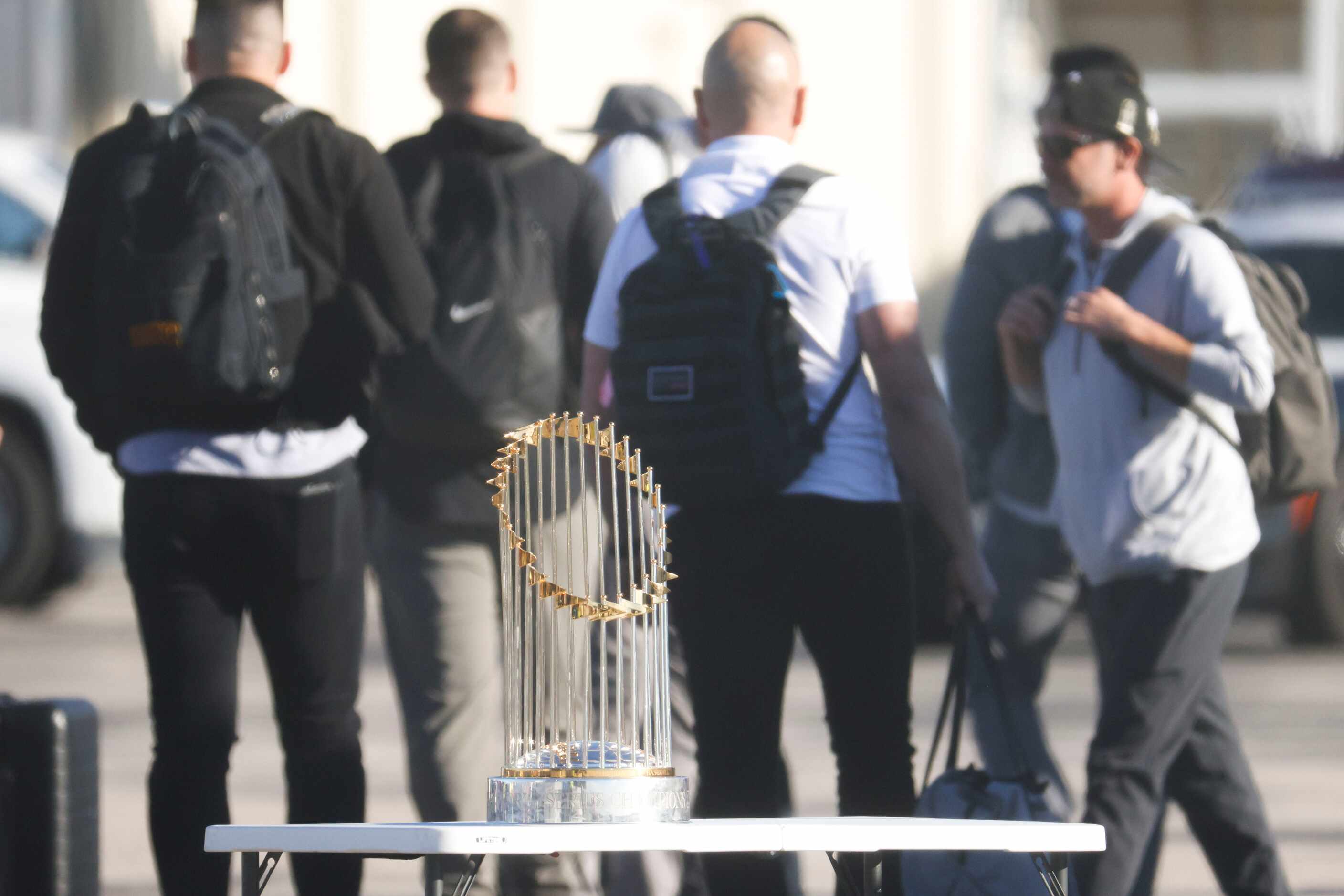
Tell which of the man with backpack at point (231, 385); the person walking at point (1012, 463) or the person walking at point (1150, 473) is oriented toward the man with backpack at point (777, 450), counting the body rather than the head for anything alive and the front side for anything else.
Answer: the person walking at point (1150, 473)

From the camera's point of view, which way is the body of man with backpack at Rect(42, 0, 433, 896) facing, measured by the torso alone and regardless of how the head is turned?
away from the camera

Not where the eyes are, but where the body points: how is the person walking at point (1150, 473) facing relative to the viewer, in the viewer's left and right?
facing the viewer and to the left of the viewer

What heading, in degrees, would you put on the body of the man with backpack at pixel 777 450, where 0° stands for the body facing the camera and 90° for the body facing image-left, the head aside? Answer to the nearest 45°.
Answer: approximately 180°

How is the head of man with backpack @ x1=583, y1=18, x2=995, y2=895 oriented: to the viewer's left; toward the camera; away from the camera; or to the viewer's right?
away from the camera

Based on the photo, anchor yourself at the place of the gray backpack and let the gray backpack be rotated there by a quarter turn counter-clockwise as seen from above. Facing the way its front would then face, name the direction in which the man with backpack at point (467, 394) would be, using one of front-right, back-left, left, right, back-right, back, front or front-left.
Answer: left

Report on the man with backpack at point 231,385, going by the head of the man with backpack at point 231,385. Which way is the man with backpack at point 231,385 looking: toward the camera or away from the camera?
away from the camera

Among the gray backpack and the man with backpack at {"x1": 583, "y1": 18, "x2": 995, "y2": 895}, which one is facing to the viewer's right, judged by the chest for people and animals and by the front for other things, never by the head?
the gray backpack
